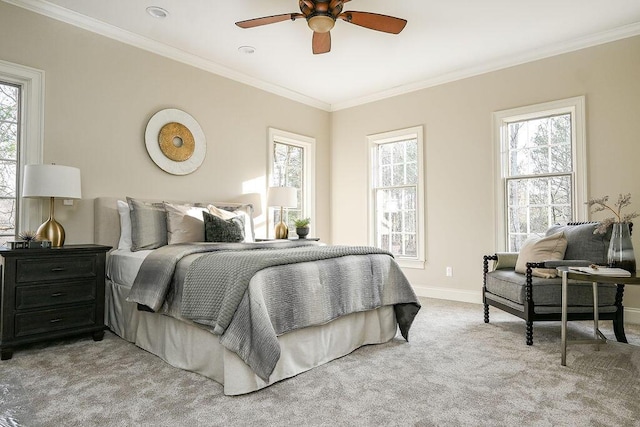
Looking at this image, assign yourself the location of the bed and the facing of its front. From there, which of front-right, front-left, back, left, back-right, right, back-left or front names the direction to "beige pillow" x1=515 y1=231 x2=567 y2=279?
front-left

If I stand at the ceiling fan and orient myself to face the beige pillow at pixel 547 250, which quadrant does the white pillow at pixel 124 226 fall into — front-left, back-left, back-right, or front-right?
back-left

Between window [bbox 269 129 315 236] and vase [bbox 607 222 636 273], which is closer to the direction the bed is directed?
the vase

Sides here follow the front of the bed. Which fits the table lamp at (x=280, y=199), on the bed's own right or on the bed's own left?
on the bed's own left

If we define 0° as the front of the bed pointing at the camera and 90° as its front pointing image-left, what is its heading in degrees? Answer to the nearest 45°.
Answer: approximately 315°

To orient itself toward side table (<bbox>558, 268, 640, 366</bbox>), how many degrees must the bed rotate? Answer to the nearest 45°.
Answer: approximately 45° to its left

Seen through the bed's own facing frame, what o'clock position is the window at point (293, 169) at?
The window is roughly at 8 o'clock from the bed.
